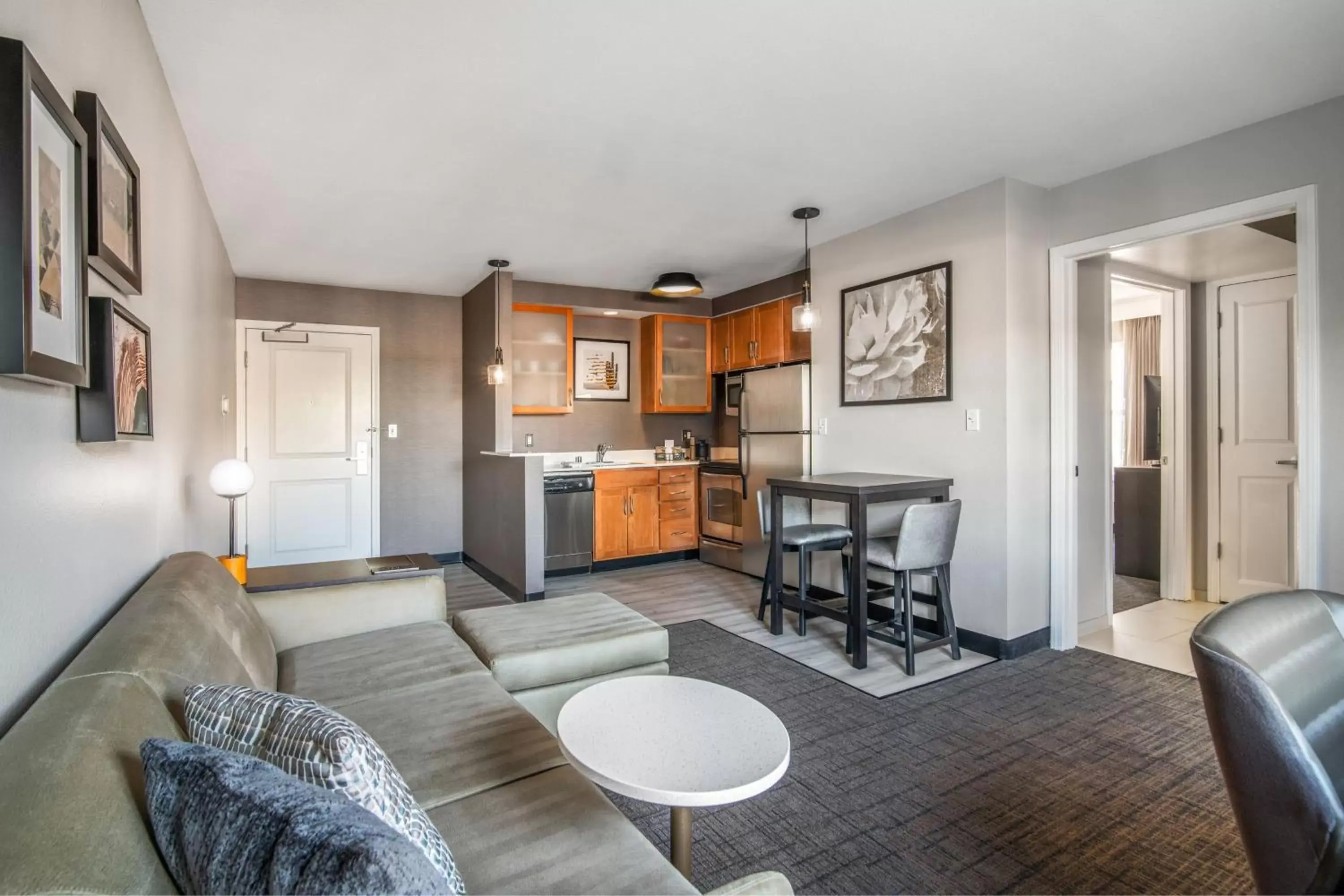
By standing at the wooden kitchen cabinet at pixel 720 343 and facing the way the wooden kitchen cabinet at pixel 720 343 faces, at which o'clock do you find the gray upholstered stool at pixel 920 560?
The gray upholstered stool is roughly at 10 o'clock from the wooden kitchen cabinet.

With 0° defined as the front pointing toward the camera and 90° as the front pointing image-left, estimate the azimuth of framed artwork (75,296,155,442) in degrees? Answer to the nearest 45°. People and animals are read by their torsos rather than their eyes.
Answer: approximately 315°

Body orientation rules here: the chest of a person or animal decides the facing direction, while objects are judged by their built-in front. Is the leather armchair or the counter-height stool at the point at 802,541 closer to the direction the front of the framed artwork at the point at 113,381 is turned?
the leather armchair

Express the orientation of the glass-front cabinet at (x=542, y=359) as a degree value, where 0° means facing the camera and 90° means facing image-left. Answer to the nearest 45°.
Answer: approximately 0°

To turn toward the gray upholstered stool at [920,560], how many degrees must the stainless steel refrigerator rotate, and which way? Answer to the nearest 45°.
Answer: approximately 90° to its left

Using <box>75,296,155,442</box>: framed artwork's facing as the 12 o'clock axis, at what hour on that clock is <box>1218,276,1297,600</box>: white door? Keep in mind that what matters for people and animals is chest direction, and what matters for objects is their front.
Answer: The white door is roughly at 11 o'clock from the framed artwork.
